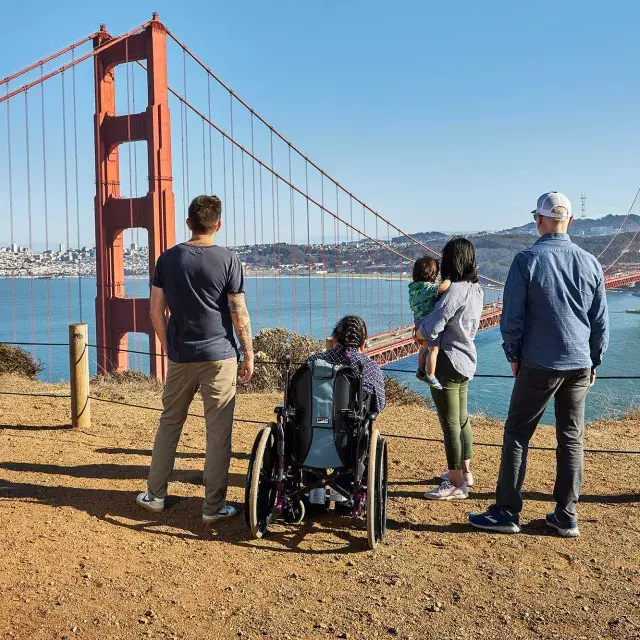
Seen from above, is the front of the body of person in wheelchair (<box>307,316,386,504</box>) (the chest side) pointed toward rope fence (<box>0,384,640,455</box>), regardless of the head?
yes

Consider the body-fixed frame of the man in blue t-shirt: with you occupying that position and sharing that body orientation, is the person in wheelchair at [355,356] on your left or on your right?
on your right

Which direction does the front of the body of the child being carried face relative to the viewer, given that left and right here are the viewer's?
facing away from the viewer and to the right of the viewer

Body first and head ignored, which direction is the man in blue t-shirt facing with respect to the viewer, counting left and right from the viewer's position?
facing away from the viewer

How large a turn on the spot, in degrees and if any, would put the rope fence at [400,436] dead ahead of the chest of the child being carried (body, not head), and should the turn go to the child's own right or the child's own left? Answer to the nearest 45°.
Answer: approximately 45° to the child's own left

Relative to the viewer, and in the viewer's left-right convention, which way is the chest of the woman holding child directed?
facing away from the viewer and to the left of the viewer

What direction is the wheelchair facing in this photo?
away from the camera

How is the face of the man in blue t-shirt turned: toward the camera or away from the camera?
away from the camera

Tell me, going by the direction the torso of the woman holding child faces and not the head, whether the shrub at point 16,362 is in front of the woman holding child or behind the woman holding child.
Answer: in front

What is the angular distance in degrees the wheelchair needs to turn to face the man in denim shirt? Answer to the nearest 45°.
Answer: approximately 90° to its right

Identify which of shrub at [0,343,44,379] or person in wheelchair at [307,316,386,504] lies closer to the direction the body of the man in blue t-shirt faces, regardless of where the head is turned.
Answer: the shrub

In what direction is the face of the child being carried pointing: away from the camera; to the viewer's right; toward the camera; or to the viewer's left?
away from the camera

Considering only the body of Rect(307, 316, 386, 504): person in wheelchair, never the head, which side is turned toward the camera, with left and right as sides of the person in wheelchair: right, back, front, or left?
back

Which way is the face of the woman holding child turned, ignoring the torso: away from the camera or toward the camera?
away from the camera

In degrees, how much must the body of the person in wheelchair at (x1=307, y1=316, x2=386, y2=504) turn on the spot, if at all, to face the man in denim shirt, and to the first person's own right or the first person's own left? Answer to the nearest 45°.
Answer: approximately 90° to the first person's own right

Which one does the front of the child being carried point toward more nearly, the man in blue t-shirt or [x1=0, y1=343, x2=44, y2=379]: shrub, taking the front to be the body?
the shrub
